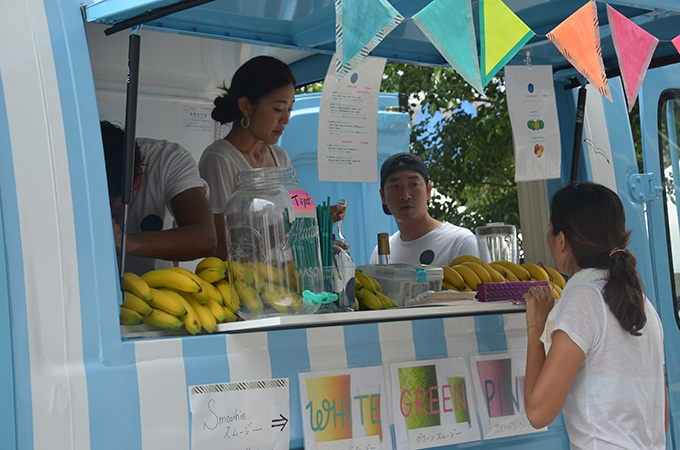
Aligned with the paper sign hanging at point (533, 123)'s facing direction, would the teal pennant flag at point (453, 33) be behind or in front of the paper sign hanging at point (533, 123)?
in front

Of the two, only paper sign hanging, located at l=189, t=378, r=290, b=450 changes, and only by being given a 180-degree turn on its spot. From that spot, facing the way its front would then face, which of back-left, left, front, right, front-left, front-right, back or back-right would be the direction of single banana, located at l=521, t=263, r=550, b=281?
front-right

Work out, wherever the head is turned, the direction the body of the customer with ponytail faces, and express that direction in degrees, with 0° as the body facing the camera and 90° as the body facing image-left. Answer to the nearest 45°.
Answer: approximately 135°

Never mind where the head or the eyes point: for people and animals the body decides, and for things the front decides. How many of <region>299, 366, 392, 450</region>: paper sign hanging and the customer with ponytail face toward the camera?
1

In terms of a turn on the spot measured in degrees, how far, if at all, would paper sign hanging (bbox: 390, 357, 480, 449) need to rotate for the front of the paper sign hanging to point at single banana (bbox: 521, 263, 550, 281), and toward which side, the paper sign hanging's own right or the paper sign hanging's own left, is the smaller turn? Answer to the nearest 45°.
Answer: approximately 135° to the paper sign hanging's own left

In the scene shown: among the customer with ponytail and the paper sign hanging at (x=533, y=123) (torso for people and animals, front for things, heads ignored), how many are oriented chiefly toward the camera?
1

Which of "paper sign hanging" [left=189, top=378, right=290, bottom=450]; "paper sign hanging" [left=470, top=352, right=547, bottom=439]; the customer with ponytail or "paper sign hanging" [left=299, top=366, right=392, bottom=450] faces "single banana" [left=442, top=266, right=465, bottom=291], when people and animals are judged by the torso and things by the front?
the customer with ponytail

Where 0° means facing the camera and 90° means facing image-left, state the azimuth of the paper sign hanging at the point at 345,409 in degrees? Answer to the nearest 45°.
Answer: approximately 0°

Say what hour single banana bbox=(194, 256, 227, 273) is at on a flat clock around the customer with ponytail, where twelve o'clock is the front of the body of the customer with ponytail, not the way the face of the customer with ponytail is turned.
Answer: The single banana is roughly at 10 o'clock from the customer with ponytail.

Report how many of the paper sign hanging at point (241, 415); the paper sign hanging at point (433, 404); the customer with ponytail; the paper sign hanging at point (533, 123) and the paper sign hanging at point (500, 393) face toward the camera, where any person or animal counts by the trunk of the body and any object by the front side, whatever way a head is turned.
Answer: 4

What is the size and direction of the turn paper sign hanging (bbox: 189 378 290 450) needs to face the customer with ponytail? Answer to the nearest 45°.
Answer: approximately 90° to its left

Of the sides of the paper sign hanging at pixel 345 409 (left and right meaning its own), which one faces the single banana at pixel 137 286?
right
